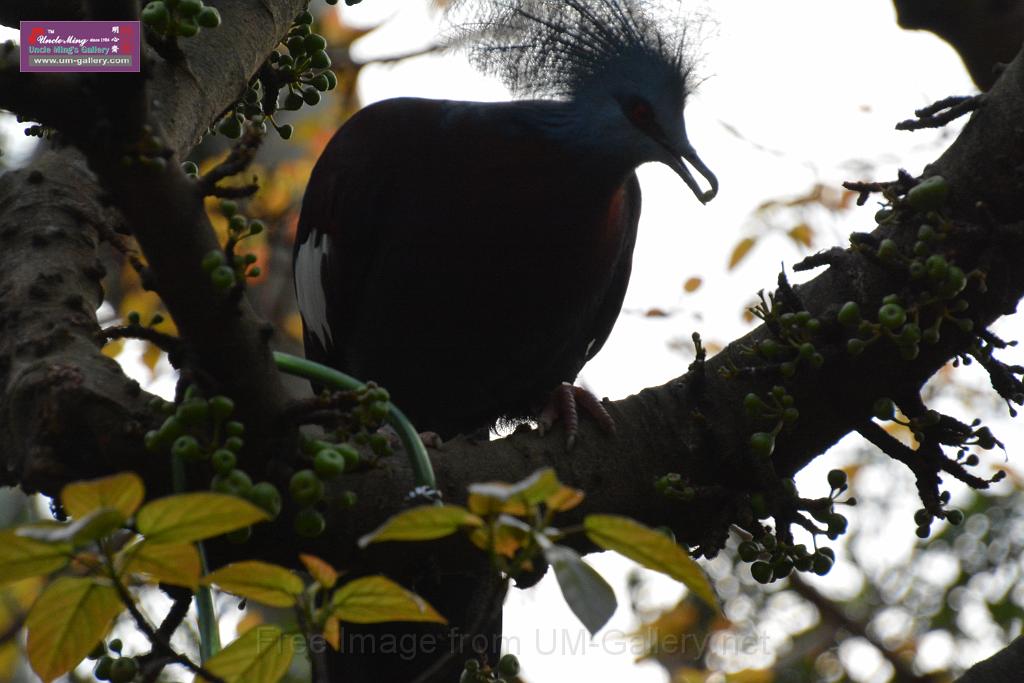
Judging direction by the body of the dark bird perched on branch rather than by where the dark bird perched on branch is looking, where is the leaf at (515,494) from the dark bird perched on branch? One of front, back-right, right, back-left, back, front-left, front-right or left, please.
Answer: front-right

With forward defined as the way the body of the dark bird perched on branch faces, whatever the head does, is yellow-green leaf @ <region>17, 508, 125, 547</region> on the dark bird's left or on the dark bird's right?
on the dark bird's right

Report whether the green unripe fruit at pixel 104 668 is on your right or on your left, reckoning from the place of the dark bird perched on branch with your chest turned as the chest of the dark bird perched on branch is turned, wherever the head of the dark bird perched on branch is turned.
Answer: on your right

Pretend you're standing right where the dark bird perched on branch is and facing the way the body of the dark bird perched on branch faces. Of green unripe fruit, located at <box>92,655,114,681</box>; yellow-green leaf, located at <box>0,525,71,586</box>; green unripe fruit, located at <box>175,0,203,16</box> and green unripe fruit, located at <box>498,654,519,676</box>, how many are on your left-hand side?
0

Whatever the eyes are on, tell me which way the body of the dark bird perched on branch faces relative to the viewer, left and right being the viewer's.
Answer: facing the viewer and to the right of the viewer

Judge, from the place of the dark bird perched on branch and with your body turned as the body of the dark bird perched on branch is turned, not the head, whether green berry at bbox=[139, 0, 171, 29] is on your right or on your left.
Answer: on your right

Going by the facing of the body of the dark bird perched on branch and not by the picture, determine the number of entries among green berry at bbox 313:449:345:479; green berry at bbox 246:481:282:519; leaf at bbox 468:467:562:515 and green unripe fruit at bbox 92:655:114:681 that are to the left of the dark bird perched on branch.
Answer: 0

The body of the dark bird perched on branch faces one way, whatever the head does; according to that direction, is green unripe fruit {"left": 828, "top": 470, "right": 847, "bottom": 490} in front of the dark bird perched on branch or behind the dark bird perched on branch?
in front

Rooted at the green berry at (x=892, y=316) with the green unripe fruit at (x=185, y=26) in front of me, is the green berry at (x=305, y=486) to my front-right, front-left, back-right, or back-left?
front-left

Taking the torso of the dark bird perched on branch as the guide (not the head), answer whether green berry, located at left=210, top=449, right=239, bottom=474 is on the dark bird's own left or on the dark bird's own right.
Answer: on the dark bird's own right

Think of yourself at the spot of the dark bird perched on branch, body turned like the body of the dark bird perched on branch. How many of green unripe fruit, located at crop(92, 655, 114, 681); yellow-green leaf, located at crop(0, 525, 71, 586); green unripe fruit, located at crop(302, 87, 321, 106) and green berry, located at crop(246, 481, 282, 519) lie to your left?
0

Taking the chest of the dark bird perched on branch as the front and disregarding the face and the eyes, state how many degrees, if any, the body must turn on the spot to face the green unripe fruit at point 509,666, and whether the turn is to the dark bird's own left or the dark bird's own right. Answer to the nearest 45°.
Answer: approximately 45° to the dark bird's own right
